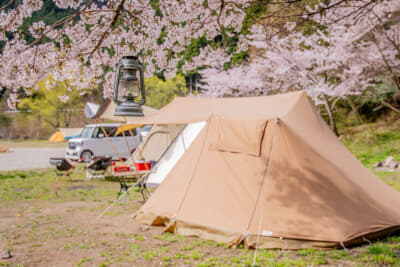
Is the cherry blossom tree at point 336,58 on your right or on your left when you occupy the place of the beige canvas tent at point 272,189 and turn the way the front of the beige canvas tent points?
on your right

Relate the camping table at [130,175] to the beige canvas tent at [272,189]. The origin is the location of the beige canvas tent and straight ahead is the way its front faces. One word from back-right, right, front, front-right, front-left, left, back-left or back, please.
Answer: front-right

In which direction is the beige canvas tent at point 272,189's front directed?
to the viewer's left
